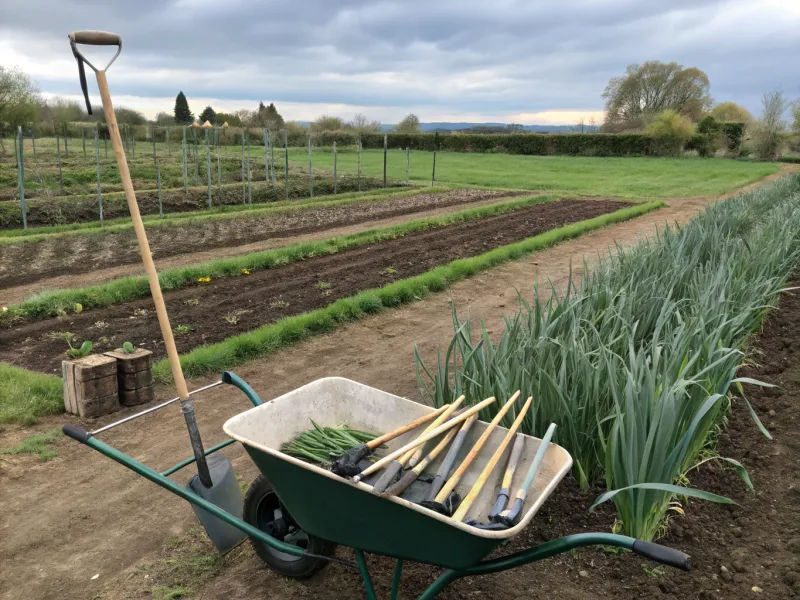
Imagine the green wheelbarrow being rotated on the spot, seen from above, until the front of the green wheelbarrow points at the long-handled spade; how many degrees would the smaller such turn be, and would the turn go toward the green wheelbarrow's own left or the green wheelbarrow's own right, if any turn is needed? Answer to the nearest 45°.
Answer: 0° — it already faces it

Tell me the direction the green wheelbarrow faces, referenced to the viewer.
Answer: facing away from the viewer and to the left of the viewer
